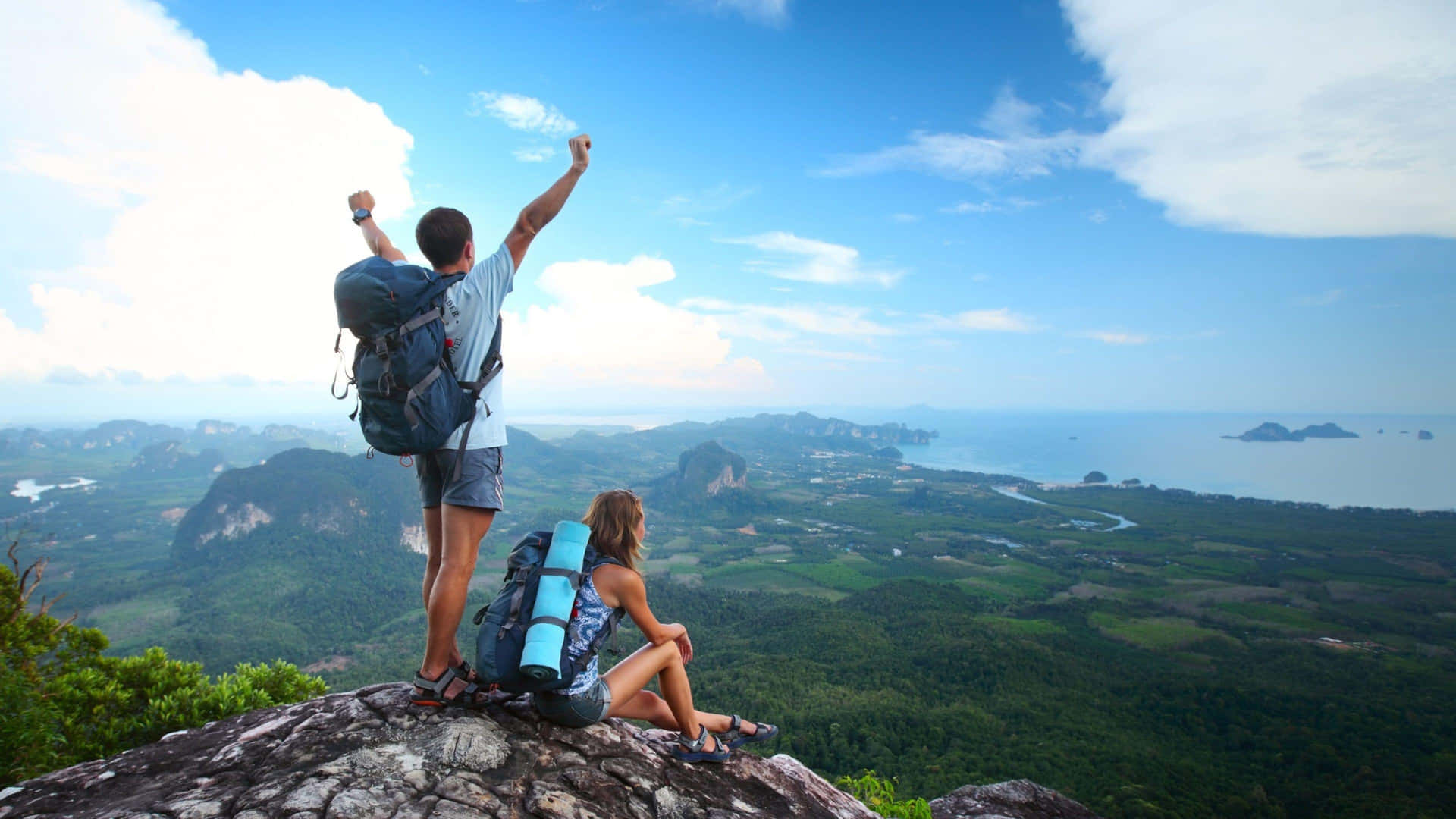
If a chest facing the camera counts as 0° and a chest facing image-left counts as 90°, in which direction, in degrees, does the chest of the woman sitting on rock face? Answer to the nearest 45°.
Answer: approximately 270°

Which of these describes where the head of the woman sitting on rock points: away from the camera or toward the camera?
away from the camera

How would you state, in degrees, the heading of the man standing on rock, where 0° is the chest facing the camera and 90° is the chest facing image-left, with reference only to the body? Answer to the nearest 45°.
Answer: approximately 225°
